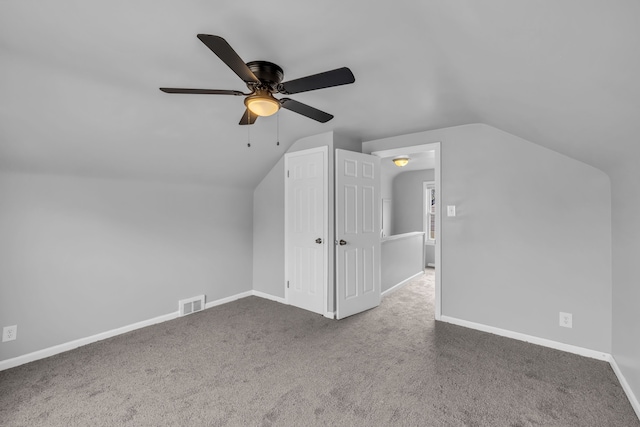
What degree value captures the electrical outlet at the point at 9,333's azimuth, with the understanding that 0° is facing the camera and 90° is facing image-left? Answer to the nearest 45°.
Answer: approximately 0°

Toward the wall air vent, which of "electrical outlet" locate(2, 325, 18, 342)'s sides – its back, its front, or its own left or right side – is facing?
left

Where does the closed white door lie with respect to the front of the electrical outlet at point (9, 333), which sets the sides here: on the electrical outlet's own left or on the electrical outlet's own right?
on the electrical outlet's own left

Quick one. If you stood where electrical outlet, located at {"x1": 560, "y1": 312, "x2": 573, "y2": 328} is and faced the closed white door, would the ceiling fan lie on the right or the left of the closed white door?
left
